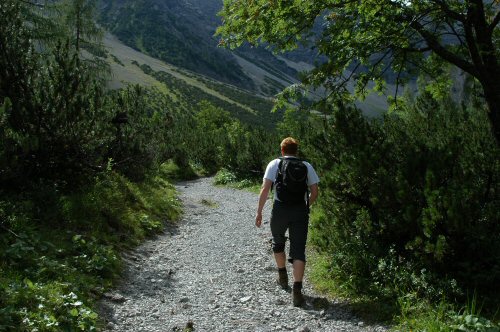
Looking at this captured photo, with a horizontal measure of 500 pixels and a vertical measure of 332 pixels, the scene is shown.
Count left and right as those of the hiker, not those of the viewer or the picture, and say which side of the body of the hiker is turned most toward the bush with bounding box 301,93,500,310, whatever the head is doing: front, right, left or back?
right

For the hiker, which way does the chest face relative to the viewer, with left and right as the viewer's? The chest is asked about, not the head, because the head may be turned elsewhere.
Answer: facing away from the viewer
